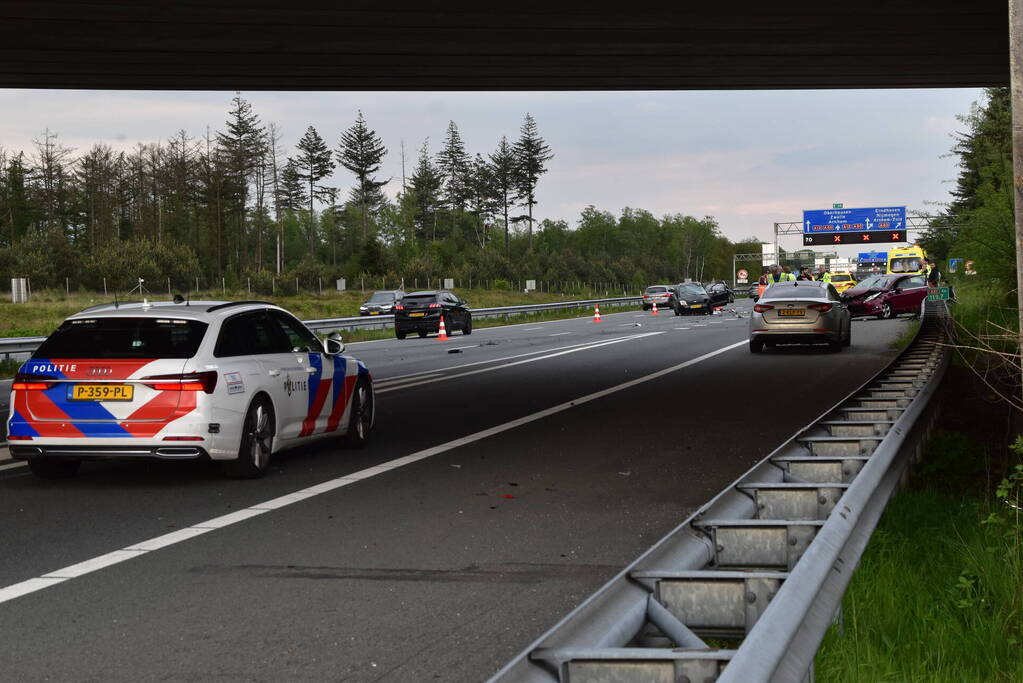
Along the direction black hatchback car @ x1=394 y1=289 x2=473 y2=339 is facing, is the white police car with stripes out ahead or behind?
behind

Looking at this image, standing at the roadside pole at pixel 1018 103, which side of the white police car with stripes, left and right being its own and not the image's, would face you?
right

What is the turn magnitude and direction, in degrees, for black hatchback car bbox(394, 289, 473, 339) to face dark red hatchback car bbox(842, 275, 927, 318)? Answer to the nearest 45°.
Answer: approximately 45° to its right

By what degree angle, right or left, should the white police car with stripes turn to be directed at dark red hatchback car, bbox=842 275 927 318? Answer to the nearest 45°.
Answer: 0° — it already faces it

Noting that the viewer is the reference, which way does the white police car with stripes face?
facing away from the viewer and to the right of the viewer

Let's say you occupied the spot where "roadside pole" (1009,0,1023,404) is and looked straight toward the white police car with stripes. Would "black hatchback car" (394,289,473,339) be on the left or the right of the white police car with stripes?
right

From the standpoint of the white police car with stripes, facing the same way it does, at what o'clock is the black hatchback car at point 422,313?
The black hatchback car is roughly at 11 o'clock from the white police car with stripes.

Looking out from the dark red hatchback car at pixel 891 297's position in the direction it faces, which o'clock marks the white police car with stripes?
The white police car with stripes is roughly at 11 o'clock from the dark red hatchback car.

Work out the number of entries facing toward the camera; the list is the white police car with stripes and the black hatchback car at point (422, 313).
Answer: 0

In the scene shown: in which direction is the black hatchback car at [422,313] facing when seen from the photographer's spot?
facing away from the viewer and to the right of the viewer

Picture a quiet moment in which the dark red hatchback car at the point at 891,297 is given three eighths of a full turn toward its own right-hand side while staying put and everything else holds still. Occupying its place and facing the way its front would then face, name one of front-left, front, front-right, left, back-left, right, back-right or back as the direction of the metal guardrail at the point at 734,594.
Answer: back

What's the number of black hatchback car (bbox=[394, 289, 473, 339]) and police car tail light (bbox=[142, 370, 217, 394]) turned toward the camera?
1
